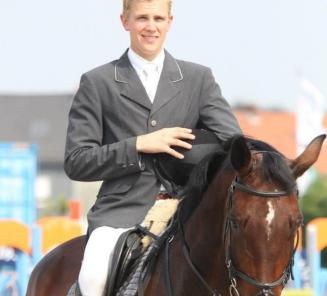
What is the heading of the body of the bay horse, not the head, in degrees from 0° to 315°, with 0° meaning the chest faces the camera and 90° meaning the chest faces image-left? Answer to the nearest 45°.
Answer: approximately 315°

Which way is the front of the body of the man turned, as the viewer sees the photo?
toward the camera
